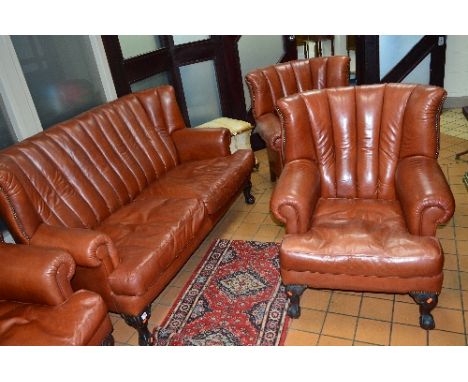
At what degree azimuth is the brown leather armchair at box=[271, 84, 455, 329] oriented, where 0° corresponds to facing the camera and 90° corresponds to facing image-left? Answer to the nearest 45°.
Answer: approximately 0°

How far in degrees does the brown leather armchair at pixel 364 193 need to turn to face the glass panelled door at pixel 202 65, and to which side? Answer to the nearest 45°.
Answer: approximately 135° to its right

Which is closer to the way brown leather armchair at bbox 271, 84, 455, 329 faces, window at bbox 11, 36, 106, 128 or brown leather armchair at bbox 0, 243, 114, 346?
the brown leather armchair

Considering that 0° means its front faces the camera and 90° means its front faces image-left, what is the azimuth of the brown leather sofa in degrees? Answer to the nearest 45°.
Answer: approximately 315°

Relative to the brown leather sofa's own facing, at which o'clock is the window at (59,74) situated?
The window is roughly at 7 o'clock from the brown leather sofa.

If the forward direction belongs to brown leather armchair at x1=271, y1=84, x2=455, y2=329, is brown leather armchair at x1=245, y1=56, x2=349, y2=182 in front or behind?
behind

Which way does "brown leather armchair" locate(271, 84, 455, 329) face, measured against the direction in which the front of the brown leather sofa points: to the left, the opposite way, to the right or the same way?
to the right

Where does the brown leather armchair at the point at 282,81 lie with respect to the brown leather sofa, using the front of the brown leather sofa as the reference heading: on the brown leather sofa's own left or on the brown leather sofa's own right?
on the brown leather sofa's own left

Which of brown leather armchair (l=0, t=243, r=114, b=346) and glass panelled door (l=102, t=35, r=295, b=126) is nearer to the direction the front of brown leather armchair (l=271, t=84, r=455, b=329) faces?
the brown leather armchair

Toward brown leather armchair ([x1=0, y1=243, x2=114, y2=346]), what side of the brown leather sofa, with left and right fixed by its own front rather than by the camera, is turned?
right
